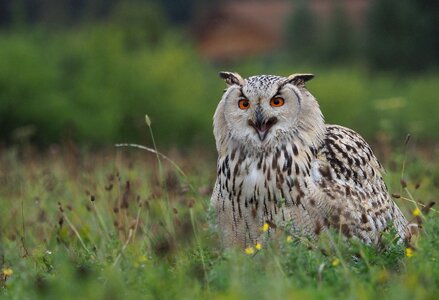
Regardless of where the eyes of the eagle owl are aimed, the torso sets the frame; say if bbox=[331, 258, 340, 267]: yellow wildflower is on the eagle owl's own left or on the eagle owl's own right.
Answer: on the eagle owl's own left

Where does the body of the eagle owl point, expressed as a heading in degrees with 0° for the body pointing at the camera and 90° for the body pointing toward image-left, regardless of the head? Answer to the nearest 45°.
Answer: approximately 45°

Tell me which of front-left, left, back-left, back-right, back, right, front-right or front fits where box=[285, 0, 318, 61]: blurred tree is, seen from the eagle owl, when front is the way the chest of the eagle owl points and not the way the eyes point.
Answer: back-right

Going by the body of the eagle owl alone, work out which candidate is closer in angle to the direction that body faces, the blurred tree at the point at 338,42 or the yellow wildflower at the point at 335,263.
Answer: the yellow wildflower

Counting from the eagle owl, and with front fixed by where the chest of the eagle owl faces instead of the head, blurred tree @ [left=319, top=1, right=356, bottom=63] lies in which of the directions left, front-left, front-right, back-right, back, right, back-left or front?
back-right

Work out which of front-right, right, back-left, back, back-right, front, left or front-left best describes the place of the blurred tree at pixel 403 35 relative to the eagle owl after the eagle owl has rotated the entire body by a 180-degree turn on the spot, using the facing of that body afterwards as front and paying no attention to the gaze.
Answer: front-left
